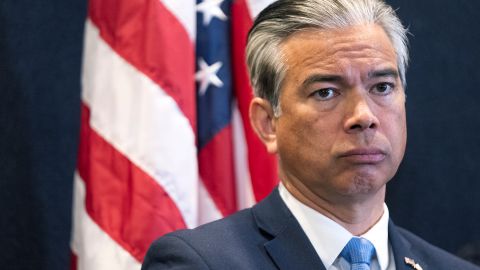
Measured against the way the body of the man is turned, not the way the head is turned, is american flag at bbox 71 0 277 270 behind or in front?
behind

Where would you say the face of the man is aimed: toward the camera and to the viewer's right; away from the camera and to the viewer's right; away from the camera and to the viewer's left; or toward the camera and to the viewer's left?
toward the camera and to the viewer's right

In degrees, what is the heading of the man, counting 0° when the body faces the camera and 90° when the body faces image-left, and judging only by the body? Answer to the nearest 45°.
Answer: approximately 315°
